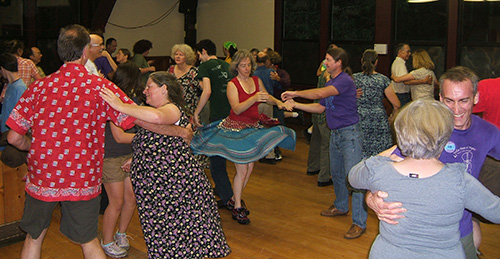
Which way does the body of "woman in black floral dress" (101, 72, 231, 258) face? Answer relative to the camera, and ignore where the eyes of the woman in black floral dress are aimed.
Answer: to the viewer's left

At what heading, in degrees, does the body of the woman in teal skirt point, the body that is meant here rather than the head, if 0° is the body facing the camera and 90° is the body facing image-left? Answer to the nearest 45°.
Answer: approximately 315°

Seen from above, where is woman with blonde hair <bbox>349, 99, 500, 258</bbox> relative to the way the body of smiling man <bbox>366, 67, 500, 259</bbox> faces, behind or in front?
in front

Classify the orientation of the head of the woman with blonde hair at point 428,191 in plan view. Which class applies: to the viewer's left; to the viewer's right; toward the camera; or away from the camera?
away from the camera

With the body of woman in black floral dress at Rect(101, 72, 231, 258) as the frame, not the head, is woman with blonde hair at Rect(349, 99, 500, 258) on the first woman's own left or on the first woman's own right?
on the first woman's own left

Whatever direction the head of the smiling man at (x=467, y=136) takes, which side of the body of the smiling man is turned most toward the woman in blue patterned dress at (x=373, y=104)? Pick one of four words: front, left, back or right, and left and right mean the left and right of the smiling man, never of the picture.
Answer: back

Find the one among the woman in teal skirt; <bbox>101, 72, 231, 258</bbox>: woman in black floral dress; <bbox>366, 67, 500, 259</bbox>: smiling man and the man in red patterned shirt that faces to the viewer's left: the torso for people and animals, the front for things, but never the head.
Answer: the woman in black floral dress

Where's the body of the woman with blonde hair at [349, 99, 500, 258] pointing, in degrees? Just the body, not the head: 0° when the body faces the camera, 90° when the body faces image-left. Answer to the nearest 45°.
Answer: approximately 180°
